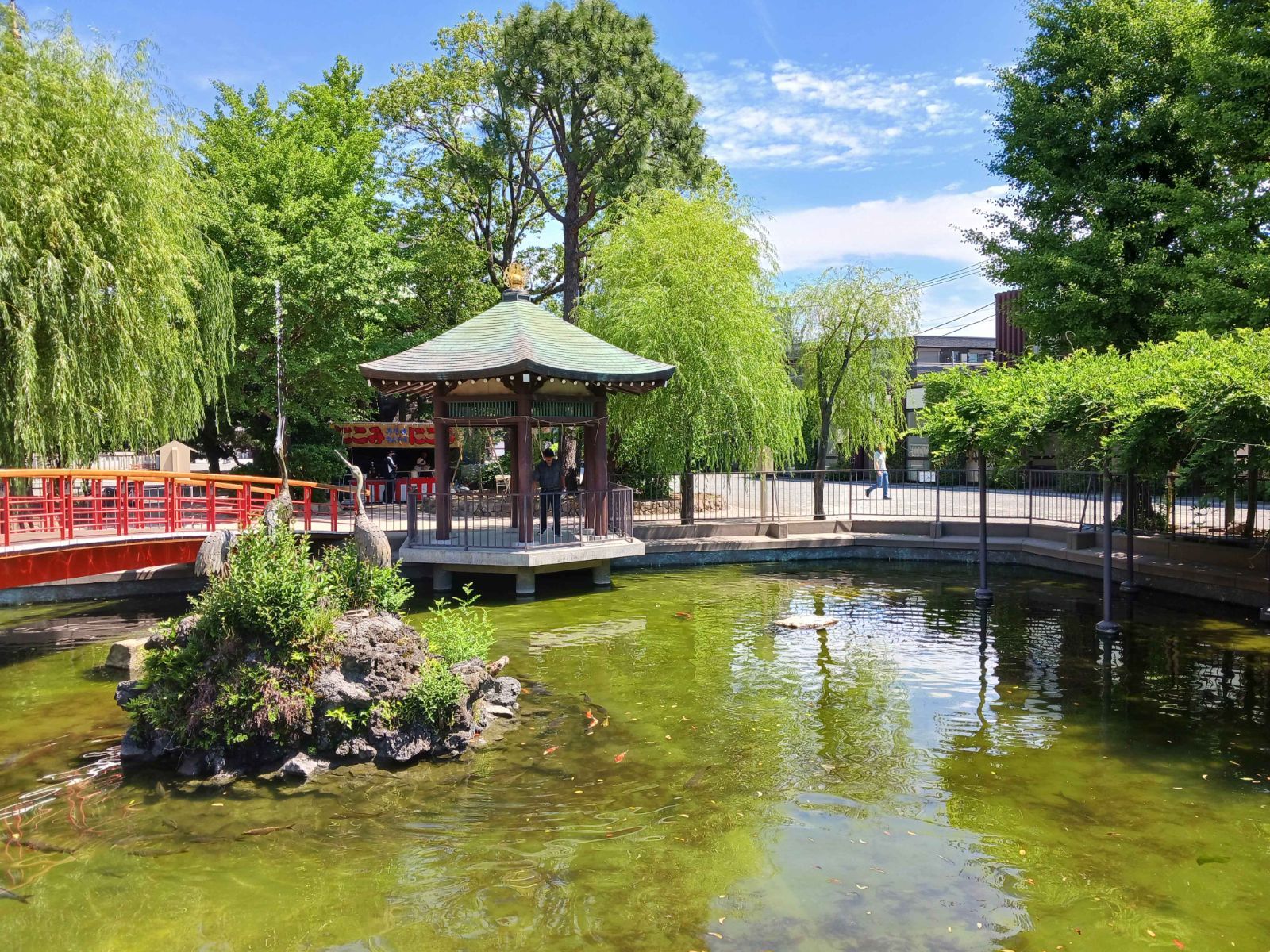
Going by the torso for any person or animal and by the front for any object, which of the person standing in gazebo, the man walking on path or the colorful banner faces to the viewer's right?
the man walking on path

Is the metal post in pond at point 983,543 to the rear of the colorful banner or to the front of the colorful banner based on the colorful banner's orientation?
to the front

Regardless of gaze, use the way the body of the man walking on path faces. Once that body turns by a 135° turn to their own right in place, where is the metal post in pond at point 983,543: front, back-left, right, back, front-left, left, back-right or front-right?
front-left

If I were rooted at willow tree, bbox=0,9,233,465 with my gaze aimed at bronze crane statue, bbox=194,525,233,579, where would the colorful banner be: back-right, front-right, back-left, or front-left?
back-left

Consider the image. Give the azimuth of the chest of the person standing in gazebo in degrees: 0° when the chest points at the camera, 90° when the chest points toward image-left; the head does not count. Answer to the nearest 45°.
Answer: approximately 0°

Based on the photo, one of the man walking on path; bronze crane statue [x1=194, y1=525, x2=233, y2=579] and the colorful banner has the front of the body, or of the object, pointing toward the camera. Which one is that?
the colorful banner

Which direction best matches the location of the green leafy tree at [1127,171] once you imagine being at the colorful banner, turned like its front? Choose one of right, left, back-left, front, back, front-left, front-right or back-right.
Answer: front-left

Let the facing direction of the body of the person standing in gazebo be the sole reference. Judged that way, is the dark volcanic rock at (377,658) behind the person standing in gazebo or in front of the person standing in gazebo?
in front

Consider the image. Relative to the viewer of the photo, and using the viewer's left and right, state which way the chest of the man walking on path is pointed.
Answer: facing to the right of the viewer

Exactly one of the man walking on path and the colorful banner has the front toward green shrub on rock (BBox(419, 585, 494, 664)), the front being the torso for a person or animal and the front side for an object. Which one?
the colorful banner
